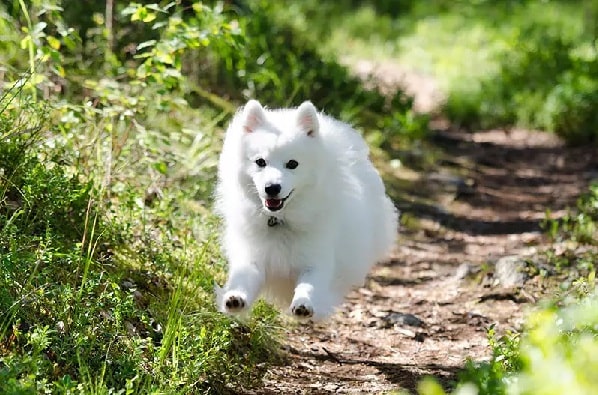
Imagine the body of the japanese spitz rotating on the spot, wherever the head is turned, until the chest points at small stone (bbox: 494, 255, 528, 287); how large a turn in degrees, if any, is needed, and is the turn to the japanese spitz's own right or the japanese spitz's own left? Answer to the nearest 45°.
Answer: approximately 180°

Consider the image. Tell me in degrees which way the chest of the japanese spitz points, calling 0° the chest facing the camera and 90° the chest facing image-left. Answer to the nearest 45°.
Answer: approximately 45°
